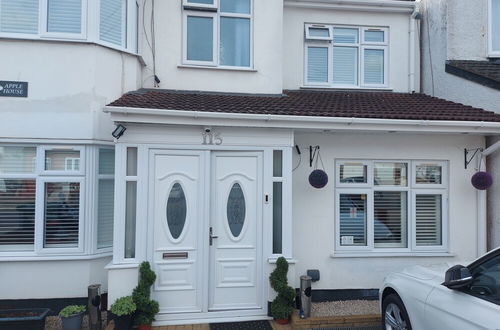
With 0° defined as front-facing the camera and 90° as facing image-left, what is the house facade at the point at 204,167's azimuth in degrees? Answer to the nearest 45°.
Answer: approximately 0°

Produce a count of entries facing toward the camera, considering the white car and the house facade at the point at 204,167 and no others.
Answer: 1

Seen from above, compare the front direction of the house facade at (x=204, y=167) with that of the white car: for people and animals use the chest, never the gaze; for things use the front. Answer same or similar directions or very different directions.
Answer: very different directions

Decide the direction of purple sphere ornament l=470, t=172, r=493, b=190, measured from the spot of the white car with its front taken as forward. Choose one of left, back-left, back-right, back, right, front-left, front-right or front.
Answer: front-right

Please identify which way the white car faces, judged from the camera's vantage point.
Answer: facing away from the viewer and to the left of the viewer
